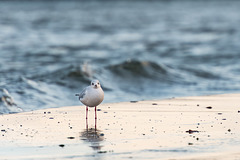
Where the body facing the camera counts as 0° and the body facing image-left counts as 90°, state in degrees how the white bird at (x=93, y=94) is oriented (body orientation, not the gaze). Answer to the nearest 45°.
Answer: approximately 315°

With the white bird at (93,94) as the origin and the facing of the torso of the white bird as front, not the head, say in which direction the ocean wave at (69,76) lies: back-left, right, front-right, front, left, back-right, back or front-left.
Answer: back-left
